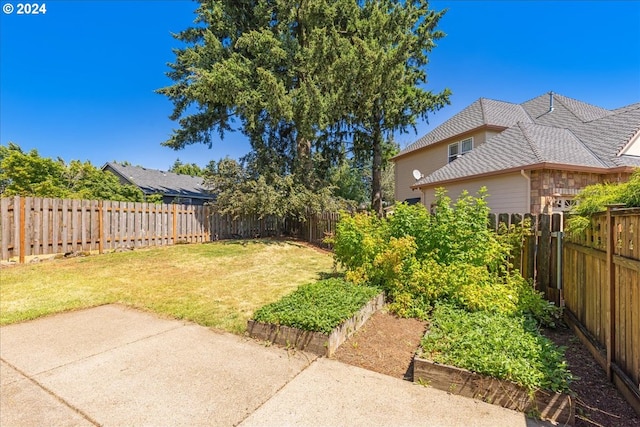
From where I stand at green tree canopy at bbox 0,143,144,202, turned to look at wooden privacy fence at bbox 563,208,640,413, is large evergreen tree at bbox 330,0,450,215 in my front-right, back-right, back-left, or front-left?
front-left

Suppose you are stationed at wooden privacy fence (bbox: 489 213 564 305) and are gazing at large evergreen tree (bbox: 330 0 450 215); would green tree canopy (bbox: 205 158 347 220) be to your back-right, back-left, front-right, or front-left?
front-left

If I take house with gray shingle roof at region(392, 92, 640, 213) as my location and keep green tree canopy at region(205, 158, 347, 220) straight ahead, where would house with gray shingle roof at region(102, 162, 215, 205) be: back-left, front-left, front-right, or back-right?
front-right
